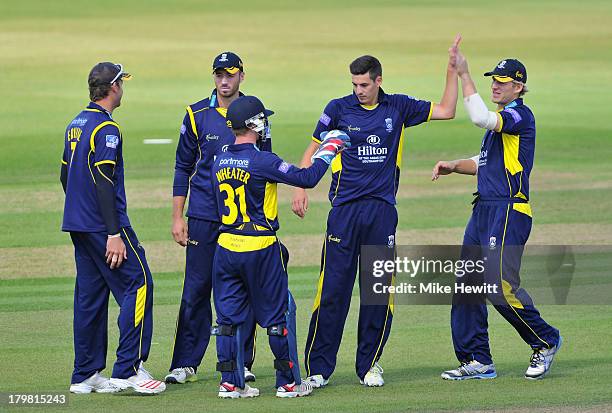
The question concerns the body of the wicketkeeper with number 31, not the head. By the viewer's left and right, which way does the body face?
facing away from the viewer and to the right of the viewer

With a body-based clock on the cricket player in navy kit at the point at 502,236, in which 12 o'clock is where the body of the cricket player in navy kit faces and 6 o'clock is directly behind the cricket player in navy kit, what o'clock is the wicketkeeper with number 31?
The wicketkeeper with number 31 is roughly at 11 o'clock from the cricket player in navy kit.

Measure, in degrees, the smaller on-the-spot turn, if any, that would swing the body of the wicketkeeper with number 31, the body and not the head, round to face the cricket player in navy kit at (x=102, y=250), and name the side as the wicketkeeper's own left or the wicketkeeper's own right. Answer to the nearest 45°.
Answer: approximately 135° to the wicketkeeper's own left

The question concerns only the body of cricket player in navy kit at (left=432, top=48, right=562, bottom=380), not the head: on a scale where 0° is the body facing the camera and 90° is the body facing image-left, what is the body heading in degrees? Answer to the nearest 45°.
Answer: approximately 90°

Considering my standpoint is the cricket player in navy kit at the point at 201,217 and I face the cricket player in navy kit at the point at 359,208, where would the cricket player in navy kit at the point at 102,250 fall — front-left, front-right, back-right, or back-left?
back-right

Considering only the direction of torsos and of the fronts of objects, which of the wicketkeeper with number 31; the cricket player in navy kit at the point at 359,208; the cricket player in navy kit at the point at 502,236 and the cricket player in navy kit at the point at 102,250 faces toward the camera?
the cricket player in navy kit at the point at 359,208

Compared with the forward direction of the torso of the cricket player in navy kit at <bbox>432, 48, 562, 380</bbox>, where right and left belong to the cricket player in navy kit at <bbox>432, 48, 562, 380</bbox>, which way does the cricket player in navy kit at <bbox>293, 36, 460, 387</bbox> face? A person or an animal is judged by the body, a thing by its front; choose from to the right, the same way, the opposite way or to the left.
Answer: to the left

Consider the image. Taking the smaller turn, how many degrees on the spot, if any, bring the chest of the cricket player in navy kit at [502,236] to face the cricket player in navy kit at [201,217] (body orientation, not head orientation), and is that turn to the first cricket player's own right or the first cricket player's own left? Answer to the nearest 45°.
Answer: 0° — they already face them
